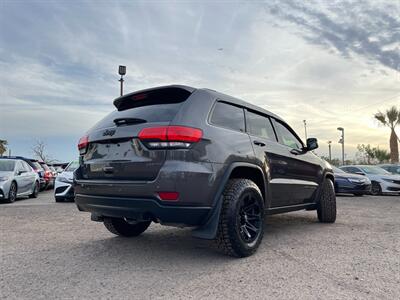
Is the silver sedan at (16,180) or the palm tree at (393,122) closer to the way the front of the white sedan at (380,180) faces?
the silver sedan

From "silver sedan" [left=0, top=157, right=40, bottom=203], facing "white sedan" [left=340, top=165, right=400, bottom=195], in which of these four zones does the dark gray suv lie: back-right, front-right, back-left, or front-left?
front-right

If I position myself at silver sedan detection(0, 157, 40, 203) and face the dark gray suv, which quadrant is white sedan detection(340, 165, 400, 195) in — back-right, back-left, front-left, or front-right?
front-left

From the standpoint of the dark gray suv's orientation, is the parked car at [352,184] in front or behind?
in front

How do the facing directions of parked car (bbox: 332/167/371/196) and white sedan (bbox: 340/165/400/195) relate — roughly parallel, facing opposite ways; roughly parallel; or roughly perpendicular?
roughly parallel

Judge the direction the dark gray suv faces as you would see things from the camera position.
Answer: facing away from the viewer and to the right of the viewer

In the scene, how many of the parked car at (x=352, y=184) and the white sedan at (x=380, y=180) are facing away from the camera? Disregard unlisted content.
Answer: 0

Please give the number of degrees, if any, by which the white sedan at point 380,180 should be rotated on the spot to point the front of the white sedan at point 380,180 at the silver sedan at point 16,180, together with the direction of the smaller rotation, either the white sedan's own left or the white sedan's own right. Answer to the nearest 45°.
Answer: approximately 90° to the white sedan's own right
